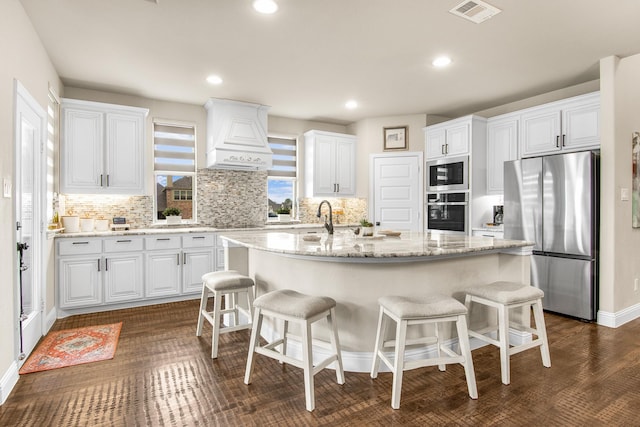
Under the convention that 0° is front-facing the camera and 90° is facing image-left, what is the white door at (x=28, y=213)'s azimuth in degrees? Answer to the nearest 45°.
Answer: approximately 270°

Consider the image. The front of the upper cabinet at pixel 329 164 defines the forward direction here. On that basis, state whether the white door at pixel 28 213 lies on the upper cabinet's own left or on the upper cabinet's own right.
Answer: on the upper cabinet's own right

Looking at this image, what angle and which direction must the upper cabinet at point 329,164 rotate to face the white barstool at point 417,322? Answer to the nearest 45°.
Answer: approximately 45° to its right

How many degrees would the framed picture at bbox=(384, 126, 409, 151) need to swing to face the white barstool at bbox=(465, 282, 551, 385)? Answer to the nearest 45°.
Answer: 0° — it already faces it

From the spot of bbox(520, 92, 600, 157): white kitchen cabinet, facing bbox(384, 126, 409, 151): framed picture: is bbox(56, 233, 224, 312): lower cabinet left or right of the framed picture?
left

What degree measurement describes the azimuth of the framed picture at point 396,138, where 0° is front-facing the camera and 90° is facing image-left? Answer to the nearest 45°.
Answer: approximately 0°

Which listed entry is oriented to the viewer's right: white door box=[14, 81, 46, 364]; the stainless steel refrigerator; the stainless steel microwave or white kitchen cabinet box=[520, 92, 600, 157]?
the white door

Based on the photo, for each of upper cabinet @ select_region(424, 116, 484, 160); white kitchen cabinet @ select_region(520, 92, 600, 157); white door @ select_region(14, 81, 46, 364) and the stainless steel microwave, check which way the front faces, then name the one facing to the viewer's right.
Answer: the white door

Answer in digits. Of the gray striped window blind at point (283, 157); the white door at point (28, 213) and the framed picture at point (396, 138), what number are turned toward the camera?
2
